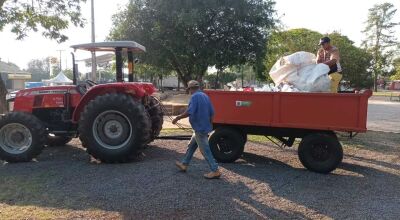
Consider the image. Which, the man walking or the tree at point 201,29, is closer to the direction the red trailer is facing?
the man walking

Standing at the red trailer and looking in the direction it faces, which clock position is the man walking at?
The man walking is roughly at 11 o'clock from the red trailer.

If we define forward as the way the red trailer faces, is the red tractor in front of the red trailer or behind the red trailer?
in front

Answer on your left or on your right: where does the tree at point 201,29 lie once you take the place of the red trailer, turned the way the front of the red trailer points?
on your right

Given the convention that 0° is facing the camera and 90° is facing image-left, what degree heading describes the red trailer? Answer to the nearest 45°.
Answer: approximately 90°
